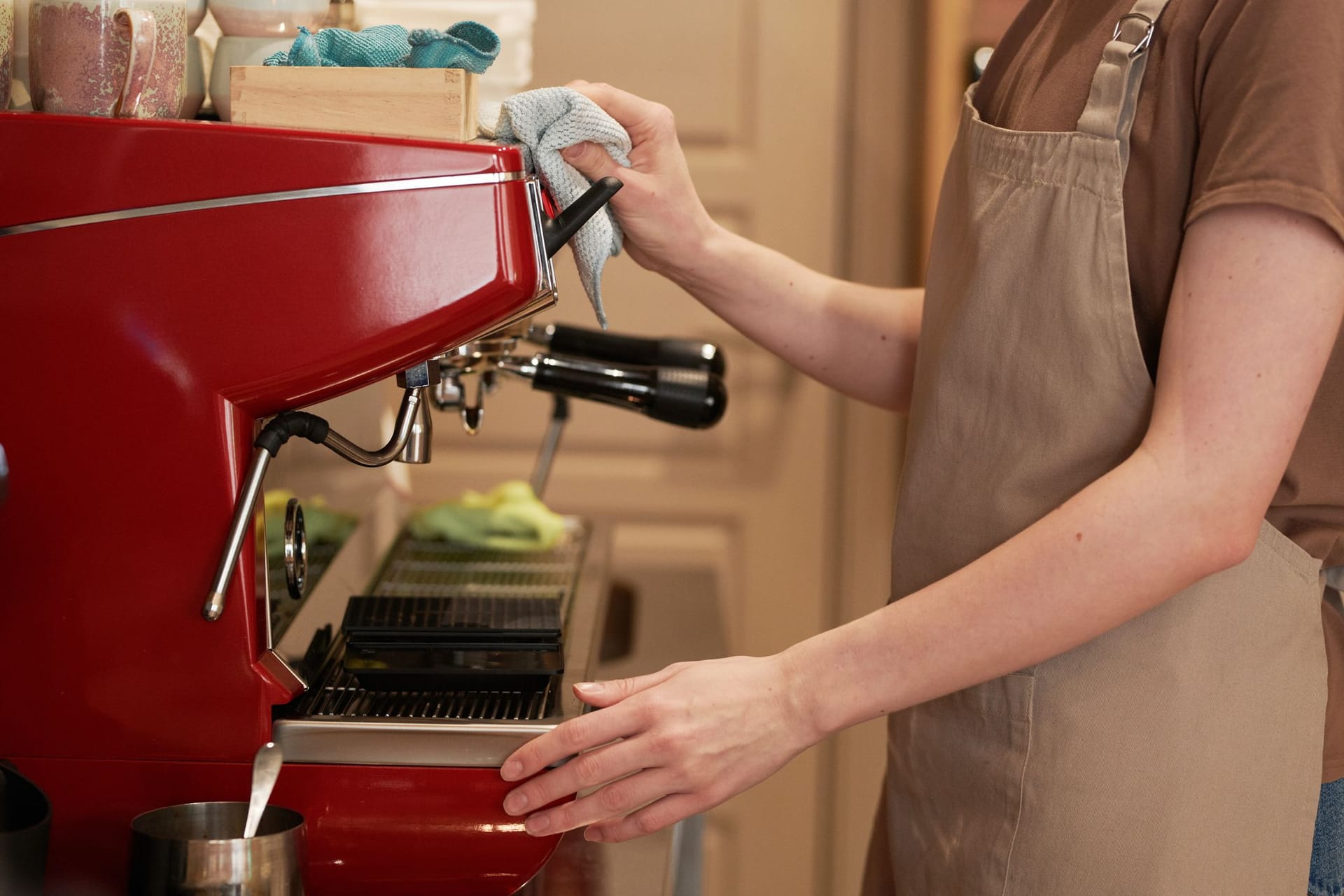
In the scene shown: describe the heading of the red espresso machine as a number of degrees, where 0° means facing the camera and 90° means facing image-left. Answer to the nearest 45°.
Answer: approximately 270°
